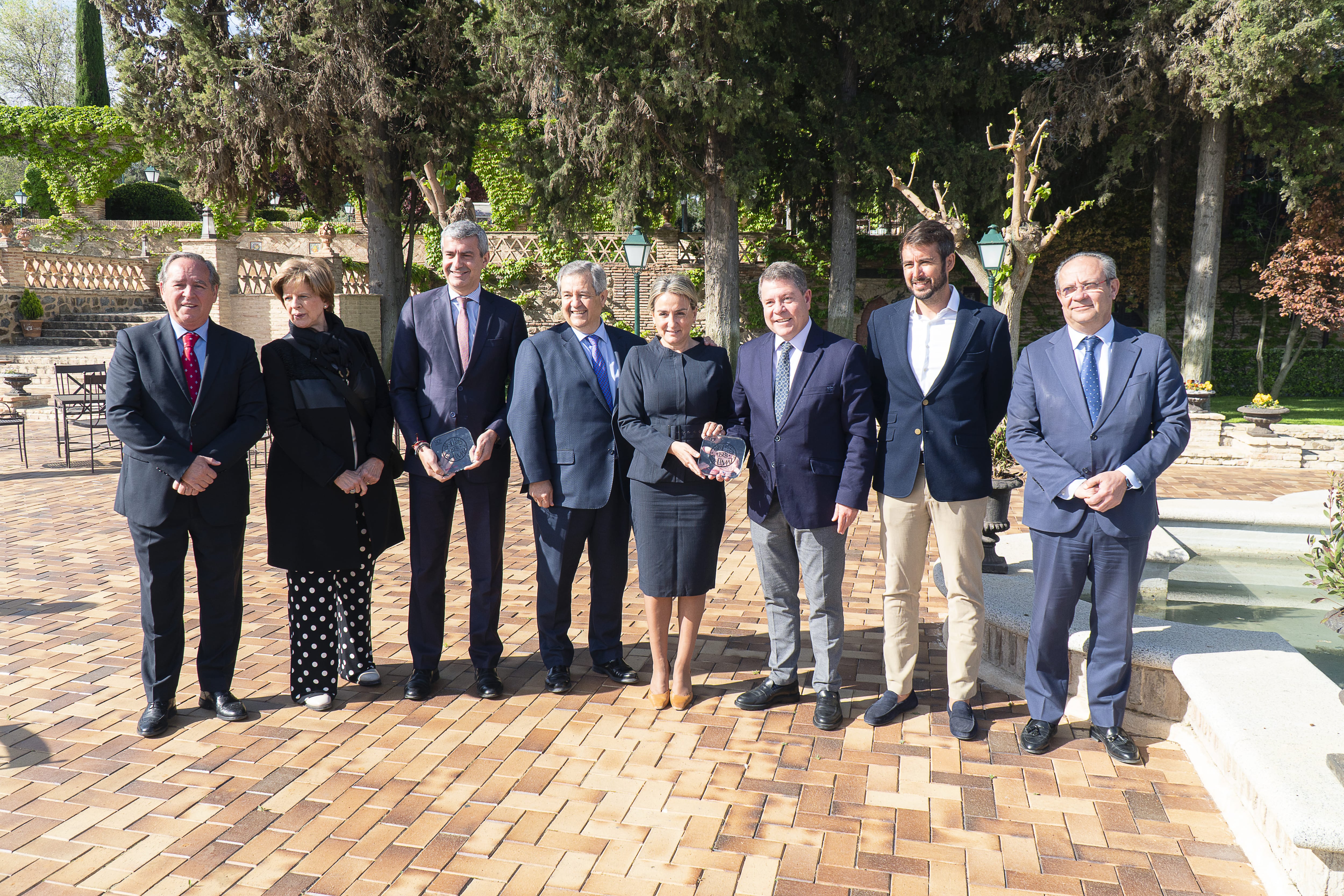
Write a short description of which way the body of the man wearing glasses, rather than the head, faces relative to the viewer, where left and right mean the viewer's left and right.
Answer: facing the viewer

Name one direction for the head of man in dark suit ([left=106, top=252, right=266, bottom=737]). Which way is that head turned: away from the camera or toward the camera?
toward the camera

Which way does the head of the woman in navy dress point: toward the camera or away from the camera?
toward the camera

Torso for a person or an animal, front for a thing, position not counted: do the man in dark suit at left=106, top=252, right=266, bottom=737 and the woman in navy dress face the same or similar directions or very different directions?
same or similar directions

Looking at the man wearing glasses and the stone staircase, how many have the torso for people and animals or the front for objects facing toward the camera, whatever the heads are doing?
2

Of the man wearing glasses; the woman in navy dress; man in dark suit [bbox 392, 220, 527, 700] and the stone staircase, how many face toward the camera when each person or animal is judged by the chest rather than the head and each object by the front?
4

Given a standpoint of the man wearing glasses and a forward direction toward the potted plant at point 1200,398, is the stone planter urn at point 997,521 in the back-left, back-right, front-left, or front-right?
front-left

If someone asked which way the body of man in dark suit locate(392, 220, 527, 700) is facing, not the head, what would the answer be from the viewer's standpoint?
toward the camera

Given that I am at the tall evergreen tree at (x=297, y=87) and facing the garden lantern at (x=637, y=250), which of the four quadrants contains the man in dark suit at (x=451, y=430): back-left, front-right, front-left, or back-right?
front-right

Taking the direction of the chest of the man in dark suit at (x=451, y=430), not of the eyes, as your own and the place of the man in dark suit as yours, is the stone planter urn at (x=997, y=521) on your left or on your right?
on your left

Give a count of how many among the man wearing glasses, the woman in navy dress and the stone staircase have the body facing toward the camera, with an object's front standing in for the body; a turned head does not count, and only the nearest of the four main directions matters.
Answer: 3

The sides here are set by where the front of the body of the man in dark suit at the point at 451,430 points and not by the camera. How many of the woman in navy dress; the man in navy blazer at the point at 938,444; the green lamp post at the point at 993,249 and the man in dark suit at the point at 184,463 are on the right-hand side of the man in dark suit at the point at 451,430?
1

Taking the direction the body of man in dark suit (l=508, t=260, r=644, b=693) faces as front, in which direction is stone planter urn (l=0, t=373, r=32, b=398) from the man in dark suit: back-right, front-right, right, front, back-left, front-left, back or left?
back

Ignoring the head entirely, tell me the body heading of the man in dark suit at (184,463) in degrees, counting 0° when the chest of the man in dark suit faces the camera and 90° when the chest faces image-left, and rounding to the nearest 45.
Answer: approximately 0°

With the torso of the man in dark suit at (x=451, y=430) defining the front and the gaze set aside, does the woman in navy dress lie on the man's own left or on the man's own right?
on the man's own left

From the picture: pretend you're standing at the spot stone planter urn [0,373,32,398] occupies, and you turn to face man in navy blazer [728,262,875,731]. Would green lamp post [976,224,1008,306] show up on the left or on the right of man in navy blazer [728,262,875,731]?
left

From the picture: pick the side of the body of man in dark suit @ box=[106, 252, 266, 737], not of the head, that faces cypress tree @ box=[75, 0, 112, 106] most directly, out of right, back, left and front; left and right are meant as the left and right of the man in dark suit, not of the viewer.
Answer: back
